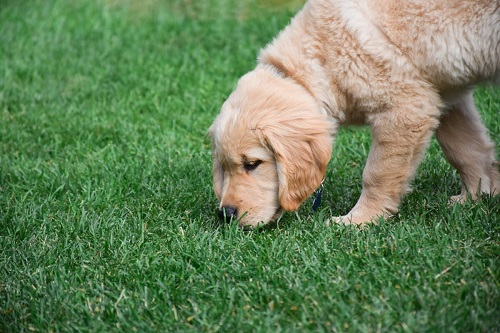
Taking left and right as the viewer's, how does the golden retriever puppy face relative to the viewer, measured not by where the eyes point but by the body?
facing to the left of the viewer
